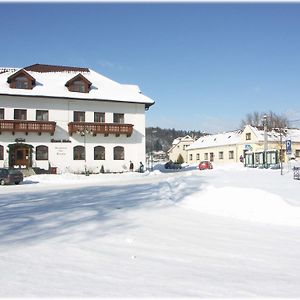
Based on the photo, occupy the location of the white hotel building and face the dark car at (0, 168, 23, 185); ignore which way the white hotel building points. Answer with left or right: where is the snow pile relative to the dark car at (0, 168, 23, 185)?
left

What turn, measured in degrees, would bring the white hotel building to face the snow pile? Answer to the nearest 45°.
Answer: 0° — it already faces it

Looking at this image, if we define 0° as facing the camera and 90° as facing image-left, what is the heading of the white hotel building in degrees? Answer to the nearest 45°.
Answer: approximately 0°
